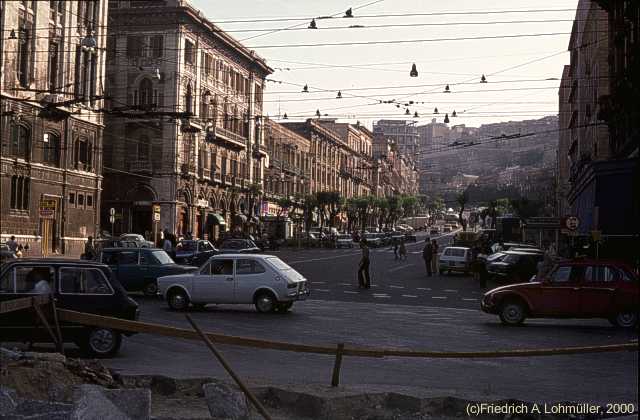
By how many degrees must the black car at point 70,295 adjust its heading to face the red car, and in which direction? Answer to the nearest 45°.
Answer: approximately 180°

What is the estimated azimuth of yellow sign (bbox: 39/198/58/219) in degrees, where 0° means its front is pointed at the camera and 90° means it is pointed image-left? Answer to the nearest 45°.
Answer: approximately 0°

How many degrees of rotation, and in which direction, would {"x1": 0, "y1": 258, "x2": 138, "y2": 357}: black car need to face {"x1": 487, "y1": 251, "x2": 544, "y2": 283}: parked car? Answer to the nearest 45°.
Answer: approximately 135° to its right

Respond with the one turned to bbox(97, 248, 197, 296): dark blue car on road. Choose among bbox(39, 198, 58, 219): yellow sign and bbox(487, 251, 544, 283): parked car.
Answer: bbox(487, 251, 544, 283): parked car

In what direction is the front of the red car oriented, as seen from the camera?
facing to the left of the viewer

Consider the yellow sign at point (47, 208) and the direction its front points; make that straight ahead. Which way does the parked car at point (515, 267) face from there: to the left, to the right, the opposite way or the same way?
to the right

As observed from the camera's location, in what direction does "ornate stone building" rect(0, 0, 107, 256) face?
facing the viewer and to the right of the viewer

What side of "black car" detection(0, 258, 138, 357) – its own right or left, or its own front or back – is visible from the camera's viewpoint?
left

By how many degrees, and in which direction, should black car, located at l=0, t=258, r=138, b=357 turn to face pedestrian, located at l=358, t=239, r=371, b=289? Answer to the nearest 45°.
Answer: approximately 135° to its right

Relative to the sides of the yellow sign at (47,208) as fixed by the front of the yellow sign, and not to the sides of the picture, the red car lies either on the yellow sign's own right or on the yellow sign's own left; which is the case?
on the yellow sign's own left

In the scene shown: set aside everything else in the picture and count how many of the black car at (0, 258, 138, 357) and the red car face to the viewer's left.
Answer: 2

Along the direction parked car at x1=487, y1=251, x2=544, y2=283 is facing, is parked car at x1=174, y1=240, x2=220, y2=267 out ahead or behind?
ahead

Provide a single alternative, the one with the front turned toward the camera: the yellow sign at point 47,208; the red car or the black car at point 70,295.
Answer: the yellow sign

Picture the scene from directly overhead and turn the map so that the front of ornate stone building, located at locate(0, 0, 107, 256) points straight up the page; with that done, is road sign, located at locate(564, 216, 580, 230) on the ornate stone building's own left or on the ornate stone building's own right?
on the ornate stone building's own left

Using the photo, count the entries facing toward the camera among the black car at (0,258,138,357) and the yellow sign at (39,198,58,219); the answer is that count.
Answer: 1
